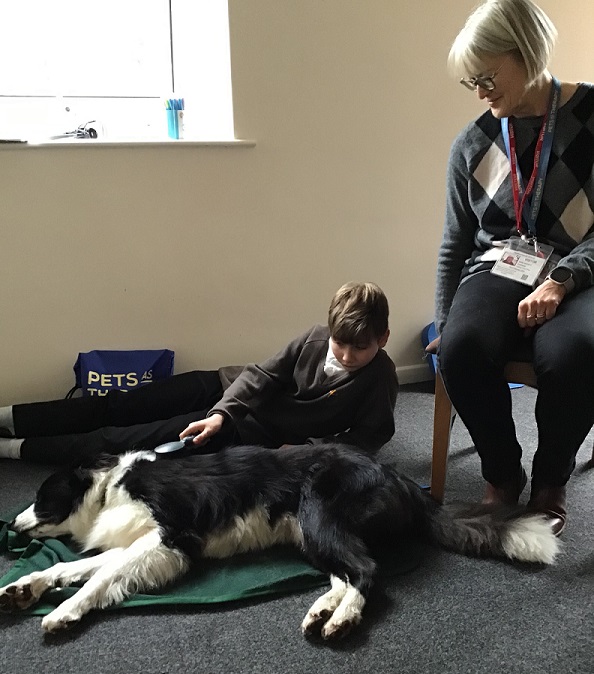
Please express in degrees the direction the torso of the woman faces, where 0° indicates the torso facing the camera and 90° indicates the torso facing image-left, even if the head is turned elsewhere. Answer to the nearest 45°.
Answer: approximately 0°

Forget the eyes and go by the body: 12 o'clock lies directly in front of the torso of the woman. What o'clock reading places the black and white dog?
The black and white dog is roughly at 2 o'clock from the woman.

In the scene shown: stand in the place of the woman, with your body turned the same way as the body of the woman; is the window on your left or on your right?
on your right

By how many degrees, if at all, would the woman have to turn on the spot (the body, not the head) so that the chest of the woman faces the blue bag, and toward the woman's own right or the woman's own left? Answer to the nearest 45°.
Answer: approximately 90° to the woman's own right

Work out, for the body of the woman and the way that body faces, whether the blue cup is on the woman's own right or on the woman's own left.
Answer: on the woman's own right
